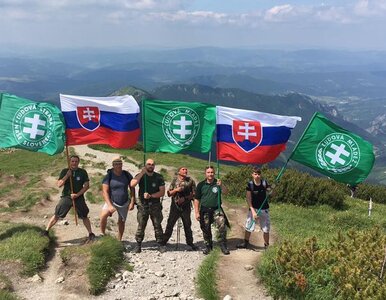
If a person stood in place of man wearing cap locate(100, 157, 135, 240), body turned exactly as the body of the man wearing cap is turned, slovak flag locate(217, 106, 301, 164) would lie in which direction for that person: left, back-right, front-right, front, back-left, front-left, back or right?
left

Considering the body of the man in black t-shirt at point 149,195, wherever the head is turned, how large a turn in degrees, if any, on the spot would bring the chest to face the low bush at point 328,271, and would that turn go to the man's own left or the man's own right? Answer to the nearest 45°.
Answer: approximately 45° to the man's own left

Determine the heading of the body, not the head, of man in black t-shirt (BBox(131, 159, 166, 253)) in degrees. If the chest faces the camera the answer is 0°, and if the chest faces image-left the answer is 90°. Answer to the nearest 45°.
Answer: approximately 0°

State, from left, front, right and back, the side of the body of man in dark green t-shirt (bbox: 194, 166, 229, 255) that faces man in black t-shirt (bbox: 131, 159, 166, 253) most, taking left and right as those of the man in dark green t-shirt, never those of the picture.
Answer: right

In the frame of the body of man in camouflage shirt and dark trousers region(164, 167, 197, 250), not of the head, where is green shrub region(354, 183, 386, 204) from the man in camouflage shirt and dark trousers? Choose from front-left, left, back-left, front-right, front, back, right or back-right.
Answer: back-left

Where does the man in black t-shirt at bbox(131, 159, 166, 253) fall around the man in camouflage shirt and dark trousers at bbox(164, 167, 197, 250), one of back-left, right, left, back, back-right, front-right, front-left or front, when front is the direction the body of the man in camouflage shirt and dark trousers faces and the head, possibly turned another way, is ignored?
right

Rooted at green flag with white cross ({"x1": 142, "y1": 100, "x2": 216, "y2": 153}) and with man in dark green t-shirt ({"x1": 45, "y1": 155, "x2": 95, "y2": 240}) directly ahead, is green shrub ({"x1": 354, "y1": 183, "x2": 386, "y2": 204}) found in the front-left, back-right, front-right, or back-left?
back-right

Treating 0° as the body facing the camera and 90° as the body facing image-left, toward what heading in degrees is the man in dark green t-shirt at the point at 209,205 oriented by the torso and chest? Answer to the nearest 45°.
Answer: approximately 0°

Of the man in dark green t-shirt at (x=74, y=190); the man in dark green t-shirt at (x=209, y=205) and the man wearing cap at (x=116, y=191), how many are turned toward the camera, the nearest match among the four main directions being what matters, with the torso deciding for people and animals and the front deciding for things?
3
